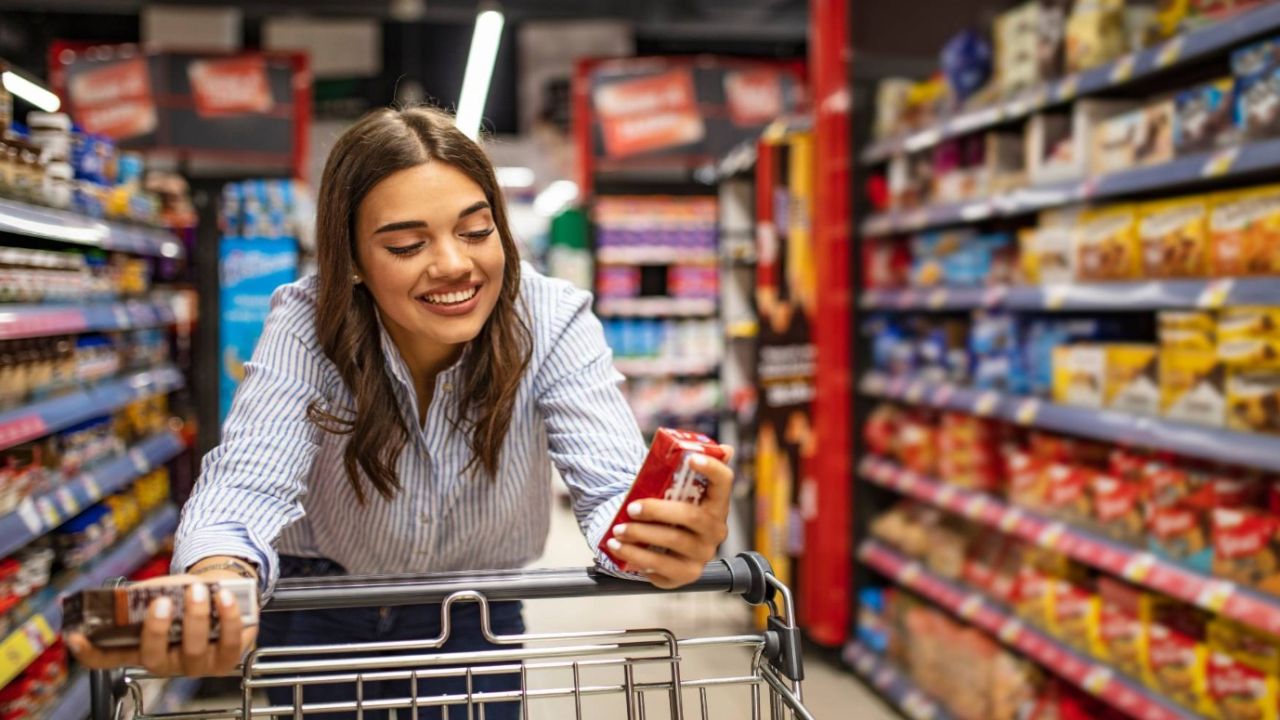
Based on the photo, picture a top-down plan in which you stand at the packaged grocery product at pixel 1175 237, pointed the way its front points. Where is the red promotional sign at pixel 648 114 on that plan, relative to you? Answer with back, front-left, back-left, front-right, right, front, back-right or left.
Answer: right

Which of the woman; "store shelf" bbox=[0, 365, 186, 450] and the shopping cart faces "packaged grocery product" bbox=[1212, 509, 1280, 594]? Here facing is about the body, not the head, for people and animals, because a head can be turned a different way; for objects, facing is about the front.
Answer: the store shelf

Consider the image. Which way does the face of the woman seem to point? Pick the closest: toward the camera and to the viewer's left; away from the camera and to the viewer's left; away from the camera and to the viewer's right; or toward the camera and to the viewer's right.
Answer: toward the camera and to the viewer's right

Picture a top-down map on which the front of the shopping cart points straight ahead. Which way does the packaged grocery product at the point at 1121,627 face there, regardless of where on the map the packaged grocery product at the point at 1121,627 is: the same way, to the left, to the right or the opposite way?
to the right

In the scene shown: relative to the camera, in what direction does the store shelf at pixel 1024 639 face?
facing the viewer and to the left of the viewer

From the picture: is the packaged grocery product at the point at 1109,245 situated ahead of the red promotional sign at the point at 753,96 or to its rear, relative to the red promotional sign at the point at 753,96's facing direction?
ahead

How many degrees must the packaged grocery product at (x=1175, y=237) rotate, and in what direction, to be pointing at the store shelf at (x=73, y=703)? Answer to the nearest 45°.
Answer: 0° — it already faces it

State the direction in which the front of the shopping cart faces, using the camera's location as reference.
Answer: facing the viewer

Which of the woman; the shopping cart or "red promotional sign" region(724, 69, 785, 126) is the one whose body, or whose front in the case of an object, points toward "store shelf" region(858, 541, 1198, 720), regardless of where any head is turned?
the red promotional sign

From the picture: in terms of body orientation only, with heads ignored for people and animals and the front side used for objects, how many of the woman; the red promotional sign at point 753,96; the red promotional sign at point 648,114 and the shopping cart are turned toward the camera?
4

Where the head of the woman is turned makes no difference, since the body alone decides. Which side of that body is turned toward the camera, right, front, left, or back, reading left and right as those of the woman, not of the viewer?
front

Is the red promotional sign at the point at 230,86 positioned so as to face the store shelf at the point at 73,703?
yes

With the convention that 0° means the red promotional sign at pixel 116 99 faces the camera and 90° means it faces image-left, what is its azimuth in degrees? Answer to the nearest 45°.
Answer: approximately 0°

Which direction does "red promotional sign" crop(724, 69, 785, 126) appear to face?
toward the camera
